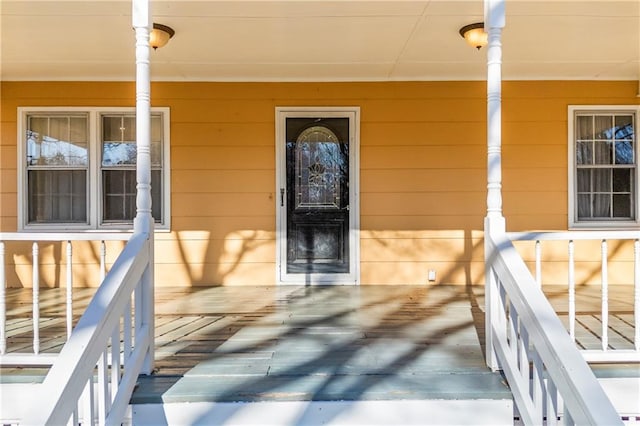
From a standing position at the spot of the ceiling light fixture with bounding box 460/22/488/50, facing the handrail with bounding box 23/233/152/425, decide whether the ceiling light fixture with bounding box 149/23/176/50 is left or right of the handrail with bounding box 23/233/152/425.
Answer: right

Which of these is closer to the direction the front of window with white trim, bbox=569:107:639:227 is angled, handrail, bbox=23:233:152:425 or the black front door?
the handrail

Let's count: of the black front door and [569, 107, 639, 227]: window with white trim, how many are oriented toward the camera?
2

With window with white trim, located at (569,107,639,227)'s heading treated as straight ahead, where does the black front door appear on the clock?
The black front door is roughly at 2 o'clock from the window with white trim.

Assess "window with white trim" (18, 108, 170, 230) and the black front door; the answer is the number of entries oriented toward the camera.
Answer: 2

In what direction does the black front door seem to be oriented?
toward the camera

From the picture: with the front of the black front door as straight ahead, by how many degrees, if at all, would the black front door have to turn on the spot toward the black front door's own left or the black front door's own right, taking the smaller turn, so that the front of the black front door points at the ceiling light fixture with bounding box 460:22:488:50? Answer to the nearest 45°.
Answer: approximately 45° to the black front door's own left

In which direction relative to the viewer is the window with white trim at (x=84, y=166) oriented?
toward the camera

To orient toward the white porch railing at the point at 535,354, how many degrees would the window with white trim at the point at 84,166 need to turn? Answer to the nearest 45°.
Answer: approximately 45° to its left

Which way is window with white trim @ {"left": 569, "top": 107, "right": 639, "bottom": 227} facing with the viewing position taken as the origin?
facing the viewer

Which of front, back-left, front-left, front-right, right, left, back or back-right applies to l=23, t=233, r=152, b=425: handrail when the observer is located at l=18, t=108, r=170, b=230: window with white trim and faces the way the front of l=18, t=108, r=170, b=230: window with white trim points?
front
